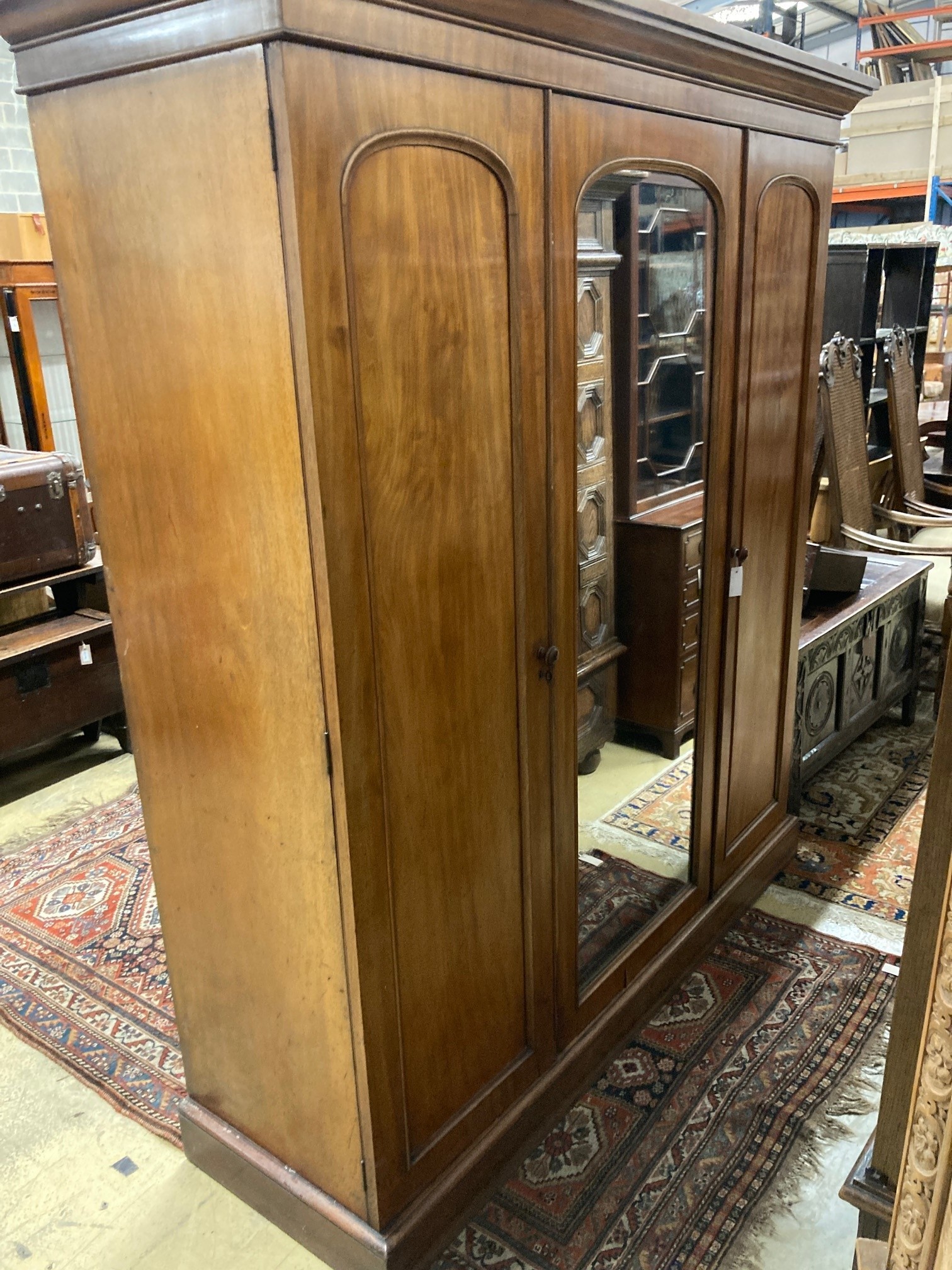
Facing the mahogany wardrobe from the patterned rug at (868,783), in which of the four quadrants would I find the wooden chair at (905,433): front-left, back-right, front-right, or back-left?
back-right

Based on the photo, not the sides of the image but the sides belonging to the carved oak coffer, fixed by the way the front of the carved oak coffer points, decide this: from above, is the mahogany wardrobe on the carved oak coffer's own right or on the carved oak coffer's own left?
on the carved oak coffer's own right

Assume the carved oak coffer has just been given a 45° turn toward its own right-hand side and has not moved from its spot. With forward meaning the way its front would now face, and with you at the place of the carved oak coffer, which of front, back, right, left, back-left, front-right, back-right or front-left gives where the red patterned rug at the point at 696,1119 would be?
front

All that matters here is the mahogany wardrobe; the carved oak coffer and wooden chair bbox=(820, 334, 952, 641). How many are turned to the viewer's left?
0

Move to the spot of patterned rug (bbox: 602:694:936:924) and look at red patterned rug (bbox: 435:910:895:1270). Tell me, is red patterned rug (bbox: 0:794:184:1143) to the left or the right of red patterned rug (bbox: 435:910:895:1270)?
right

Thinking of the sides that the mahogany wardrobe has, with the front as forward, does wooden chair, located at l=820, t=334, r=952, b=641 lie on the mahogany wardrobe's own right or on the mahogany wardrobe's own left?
on the mahogany wardrobe's own left

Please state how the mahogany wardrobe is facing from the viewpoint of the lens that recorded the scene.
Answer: facing the viewer and to the right of the viewer

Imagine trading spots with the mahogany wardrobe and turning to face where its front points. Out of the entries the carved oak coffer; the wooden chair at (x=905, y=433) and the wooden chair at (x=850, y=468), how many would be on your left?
3
